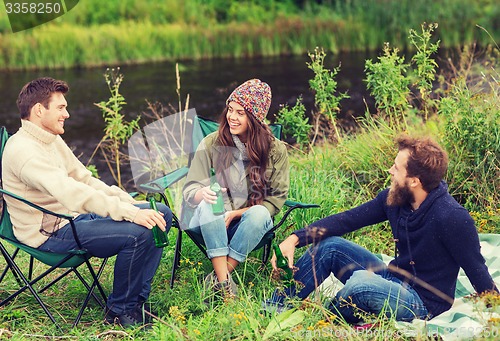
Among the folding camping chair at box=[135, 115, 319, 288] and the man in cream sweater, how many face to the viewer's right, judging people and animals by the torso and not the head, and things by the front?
1

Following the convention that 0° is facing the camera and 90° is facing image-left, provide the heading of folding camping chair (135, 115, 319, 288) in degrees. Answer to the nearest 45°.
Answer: approximately 0°

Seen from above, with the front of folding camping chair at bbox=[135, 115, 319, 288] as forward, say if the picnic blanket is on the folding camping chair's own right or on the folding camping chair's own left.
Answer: on the folding camping chair's own left

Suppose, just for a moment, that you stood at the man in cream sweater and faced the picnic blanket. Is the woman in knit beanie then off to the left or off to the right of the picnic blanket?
left

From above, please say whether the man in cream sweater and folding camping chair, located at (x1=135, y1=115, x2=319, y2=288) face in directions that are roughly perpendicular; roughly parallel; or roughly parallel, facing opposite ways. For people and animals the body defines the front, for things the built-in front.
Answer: roughly perpendicular

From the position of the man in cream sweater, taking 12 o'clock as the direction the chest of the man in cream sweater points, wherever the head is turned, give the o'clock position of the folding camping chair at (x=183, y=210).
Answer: The folding camping chair is roughly at 11 o'clock from the man in cream sweater.

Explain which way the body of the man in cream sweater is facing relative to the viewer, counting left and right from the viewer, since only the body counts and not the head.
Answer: facing to the right of the viewer

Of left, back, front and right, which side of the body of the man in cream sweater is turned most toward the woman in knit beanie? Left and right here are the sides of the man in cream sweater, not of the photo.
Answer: front

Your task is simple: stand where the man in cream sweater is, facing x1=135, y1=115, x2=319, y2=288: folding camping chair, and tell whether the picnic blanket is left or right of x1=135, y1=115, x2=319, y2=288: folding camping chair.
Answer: right

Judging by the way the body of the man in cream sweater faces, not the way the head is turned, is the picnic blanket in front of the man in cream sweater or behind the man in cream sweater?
in front

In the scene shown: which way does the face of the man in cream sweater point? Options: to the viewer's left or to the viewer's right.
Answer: to the viewer's right
